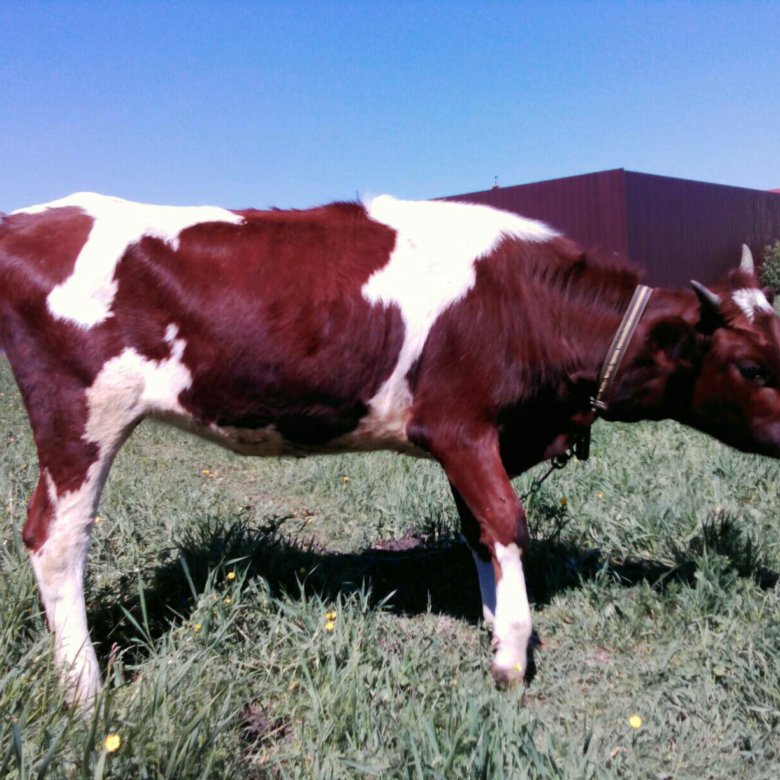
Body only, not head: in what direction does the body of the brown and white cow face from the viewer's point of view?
to the viewer's right

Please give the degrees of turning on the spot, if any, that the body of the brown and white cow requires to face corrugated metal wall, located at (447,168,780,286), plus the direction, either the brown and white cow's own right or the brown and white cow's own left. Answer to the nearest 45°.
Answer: approximately 90° to the brown and white cow's own left
